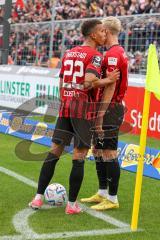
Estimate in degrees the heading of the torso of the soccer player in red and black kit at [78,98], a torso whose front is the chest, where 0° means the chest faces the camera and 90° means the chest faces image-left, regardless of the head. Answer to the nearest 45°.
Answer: approximately 225°

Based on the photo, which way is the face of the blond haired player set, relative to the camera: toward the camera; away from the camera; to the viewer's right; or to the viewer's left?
to the viewer's left

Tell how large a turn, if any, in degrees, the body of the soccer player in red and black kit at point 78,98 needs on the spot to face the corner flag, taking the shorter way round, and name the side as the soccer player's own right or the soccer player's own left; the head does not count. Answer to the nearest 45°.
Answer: approximately 90° to the soccer player's own right

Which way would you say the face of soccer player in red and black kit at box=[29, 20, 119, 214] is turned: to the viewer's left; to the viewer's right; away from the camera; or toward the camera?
to the viewer's right
